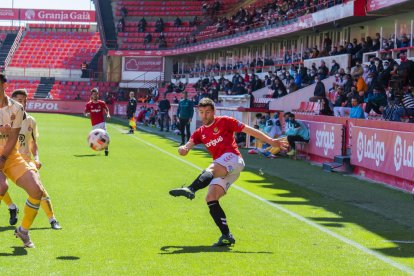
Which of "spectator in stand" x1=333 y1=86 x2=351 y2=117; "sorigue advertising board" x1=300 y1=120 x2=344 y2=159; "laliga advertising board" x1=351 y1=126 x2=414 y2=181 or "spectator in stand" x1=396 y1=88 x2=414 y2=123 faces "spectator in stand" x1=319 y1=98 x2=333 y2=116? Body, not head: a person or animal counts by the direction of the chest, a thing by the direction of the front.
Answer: "spectator in stand" x1=333 y1=86 x2=351 y2=117

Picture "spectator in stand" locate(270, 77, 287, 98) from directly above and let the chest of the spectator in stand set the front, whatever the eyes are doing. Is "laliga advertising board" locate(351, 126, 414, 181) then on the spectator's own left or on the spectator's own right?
on the spectator's own left

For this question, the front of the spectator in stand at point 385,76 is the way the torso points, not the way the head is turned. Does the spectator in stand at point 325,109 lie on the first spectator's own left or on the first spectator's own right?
on the first spectator's own right

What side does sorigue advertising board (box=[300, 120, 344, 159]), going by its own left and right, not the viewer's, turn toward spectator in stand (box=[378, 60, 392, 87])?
back

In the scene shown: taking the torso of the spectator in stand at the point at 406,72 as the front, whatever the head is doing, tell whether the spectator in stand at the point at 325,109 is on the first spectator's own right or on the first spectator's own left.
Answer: on the first spectator's own right

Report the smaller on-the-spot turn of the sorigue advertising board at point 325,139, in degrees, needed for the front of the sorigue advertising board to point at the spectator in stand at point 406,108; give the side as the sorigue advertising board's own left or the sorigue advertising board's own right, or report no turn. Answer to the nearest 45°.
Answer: approximately 90° to the sorigue advertising board's own left

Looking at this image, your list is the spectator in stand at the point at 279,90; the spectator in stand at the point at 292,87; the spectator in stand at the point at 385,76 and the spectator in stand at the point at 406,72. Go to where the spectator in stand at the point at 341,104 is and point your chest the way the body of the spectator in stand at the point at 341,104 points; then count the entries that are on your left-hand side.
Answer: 2
